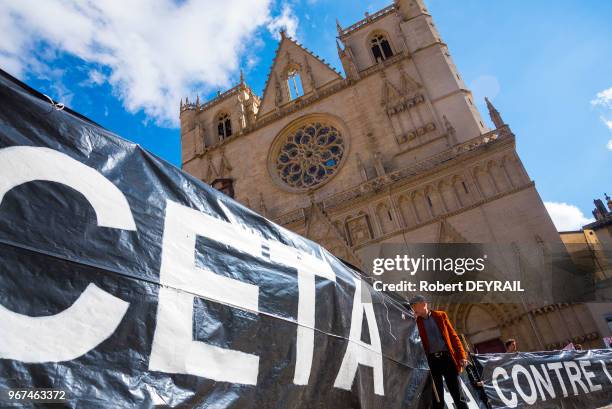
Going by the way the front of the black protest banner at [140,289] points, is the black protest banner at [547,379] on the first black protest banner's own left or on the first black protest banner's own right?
on the first black protest banner's own left
